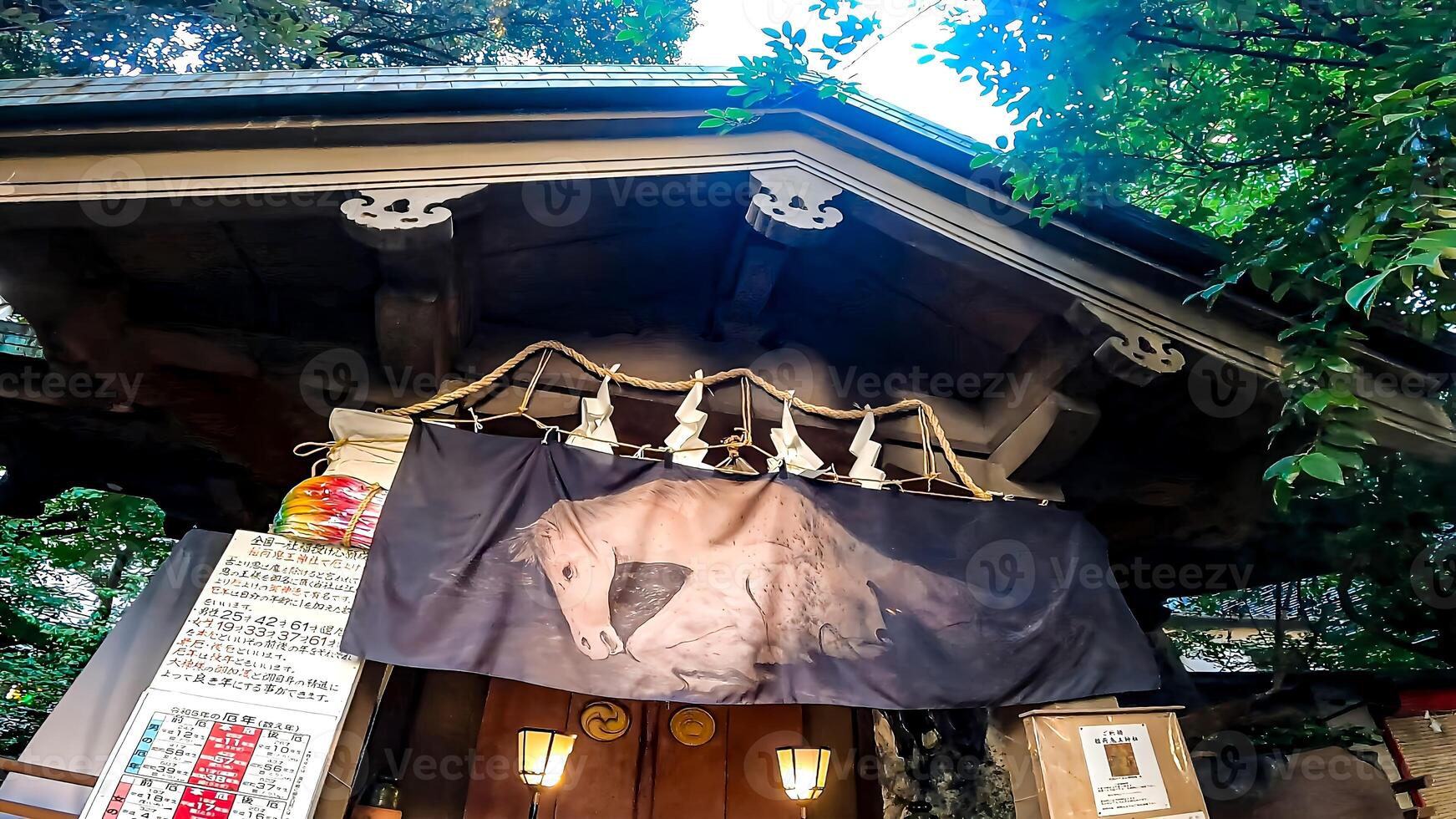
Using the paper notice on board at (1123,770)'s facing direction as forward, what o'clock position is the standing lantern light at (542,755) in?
The standing lantern light is roughly at 3 o'clock from the paper notice on board.

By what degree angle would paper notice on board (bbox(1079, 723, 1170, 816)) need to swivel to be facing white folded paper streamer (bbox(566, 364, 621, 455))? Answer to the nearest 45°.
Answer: approximately 45° to its right

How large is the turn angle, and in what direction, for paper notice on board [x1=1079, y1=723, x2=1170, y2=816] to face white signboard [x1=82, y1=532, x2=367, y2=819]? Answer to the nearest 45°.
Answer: approximately 45° to its right

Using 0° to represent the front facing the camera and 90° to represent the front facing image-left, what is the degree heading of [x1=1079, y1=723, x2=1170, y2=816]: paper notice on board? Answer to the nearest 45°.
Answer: approximately 0°

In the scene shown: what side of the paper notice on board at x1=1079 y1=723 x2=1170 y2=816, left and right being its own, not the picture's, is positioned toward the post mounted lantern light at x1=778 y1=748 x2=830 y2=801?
right

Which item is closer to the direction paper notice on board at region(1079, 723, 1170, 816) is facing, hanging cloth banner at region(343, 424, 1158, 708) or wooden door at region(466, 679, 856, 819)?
the hanging cloth banner

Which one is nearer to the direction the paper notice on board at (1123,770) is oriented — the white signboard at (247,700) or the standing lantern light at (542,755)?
the white signboard

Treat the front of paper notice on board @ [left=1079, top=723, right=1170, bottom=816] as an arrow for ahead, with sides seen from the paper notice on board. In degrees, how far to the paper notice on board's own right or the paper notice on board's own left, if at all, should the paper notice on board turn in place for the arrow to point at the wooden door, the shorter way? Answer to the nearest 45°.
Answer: approximately 90° to the paper notice on board's own right

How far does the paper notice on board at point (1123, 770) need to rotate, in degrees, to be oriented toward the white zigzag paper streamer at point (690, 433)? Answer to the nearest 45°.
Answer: approximately 45° to its right
